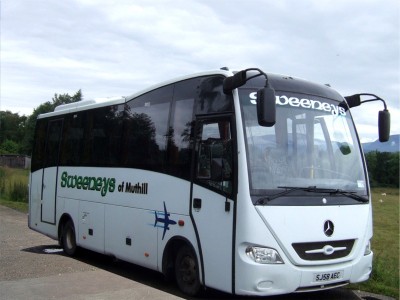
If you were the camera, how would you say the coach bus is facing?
facing the viewer and to the right of the viewer
